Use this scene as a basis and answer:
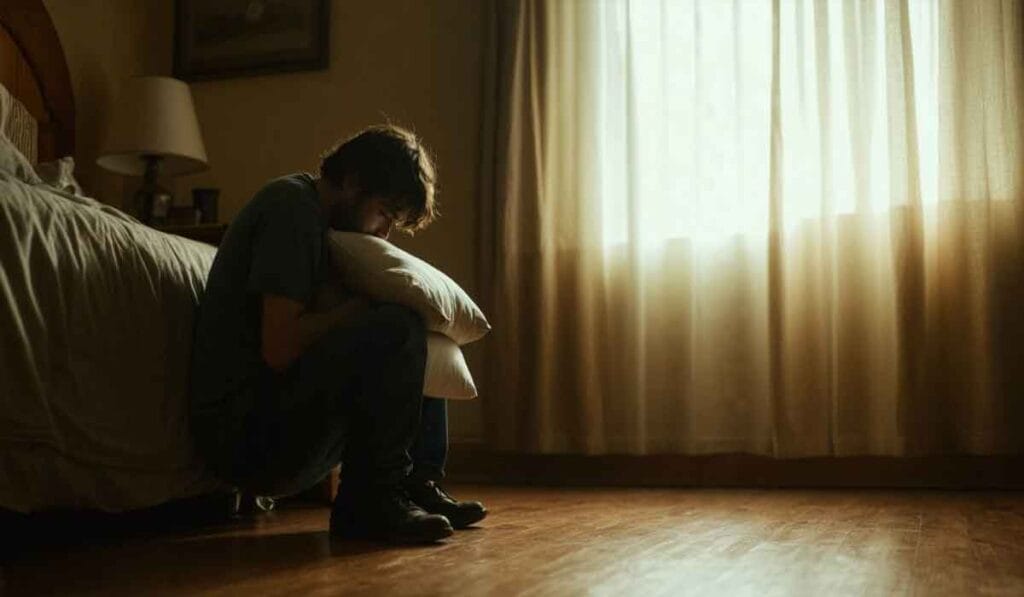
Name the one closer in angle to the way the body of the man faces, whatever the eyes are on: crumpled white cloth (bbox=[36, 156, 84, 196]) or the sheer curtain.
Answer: the sheer curtain

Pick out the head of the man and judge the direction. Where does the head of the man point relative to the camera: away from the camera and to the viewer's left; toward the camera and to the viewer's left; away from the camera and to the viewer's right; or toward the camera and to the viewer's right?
toward the camera and to the viewer's right

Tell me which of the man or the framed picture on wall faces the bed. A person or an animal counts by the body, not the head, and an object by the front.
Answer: the framed picture on wall

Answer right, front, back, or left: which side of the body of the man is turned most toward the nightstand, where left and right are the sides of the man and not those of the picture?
left

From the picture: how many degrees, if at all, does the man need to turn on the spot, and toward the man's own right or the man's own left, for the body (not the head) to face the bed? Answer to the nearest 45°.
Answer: approximately 180°

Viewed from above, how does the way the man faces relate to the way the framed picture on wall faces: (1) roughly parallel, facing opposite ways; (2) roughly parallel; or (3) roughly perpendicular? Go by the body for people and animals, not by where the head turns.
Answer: roughly perpendicular

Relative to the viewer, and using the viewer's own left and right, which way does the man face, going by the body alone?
facing to the right of the viewer

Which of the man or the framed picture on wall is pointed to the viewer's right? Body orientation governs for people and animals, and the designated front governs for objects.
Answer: the man

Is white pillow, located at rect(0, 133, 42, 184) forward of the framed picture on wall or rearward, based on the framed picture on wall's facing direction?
forward

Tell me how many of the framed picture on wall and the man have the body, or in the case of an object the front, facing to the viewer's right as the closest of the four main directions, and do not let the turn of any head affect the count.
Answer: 1

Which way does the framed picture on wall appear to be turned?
toward the camera

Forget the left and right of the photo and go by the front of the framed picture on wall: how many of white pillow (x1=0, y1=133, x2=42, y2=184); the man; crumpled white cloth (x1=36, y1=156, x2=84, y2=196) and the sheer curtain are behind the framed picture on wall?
0
